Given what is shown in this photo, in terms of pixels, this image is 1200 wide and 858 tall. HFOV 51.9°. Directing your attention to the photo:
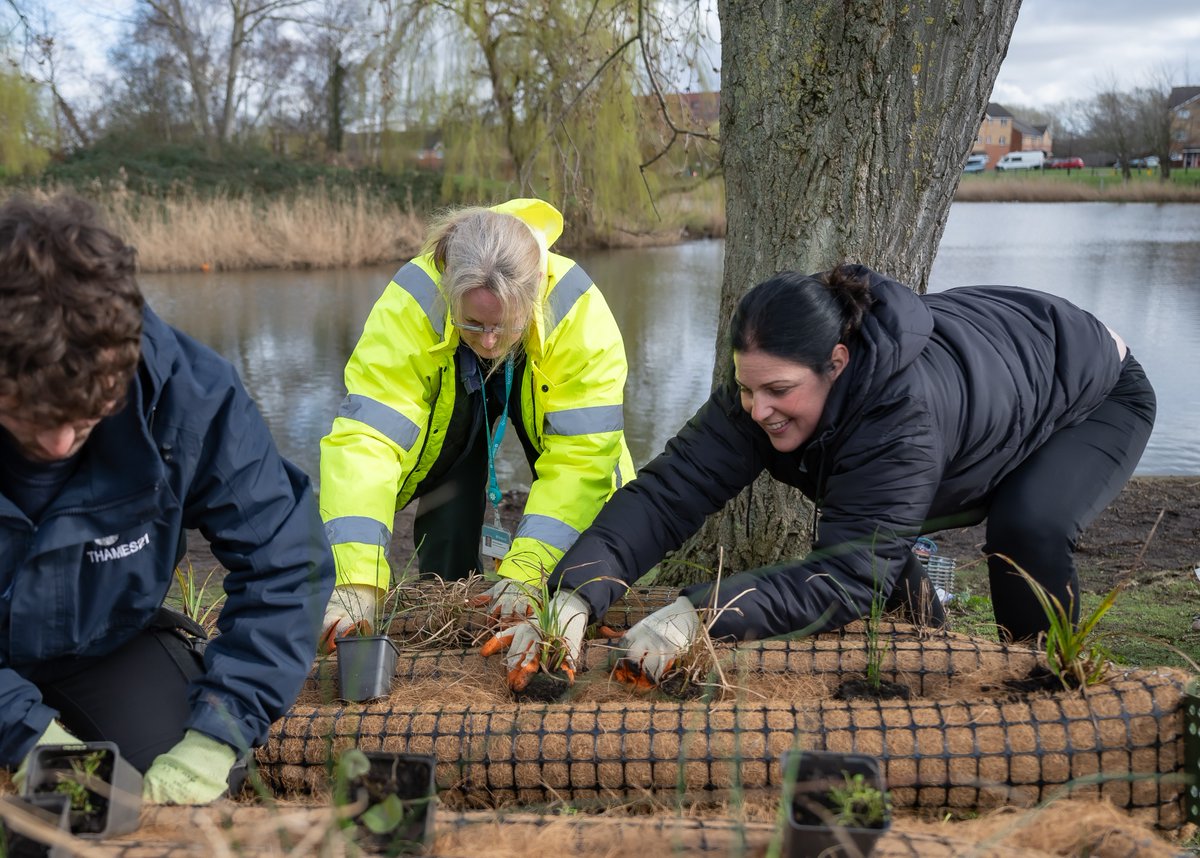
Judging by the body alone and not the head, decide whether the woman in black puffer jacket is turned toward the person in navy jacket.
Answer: yes

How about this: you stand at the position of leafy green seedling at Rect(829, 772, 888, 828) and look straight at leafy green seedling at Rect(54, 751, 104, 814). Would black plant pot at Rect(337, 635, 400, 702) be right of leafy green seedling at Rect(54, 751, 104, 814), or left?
right

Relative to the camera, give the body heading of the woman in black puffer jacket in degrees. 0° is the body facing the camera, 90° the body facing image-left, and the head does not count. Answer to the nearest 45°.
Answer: approximately 45°

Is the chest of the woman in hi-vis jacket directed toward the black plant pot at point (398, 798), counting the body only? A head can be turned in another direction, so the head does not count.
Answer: yes

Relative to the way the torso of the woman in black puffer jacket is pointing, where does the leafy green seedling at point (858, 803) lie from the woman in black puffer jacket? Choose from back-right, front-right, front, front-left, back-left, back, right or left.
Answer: front-left

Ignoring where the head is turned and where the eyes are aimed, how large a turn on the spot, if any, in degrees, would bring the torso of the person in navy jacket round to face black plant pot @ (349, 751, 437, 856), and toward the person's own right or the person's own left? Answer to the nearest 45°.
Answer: approximately 45° to the person's own left

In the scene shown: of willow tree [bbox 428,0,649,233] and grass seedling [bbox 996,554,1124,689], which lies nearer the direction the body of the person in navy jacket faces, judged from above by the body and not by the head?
the grass seedling

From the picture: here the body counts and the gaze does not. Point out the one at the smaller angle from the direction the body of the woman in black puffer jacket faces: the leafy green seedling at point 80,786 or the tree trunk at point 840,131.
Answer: the leafy green seedling

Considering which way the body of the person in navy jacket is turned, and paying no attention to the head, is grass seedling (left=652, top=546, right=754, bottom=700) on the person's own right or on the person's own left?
on the person's own left

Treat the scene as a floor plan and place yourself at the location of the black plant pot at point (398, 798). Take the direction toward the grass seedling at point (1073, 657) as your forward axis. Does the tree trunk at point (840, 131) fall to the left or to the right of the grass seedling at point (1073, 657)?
left

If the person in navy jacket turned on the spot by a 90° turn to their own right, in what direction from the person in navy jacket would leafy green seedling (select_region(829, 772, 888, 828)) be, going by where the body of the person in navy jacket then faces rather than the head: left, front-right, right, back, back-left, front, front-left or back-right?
back-left
